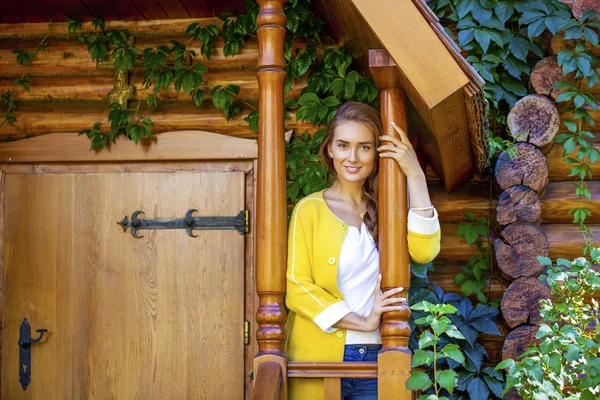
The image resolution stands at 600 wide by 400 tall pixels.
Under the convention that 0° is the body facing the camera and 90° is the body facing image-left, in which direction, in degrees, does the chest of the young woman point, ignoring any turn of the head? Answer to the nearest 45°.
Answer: approximately 315°

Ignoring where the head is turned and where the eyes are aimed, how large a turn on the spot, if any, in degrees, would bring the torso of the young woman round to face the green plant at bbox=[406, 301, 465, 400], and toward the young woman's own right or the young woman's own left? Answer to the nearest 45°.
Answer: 0° — they already face it

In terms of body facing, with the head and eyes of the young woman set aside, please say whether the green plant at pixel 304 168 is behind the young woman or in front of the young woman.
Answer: behind

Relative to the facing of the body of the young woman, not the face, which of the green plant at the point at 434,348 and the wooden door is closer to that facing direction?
the green plant

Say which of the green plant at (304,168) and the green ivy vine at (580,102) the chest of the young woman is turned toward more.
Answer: the green ivy vine

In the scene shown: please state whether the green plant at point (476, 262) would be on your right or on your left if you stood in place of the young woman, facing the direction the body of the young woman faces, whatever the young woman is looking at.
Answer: on your left

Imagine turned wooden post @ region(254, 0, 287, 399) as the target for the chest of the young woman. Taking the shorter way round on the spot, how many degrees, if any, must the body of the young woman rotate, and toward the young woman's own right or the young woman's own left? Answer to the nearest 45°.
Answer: approximately 135° to the young woman's own right

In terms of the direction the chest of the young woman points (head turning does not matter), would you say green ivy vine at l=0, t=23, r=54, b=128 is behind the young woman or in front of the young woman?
behind

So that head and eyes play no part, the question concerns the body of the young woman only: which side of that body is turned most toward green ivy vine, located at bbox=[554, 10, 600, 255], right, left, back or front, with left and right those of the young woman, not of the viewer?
left

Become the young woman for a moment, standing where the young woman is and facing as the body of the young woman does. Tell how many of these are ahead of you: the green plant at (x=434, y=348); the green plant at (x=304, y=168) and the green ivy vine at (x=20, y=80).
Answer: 1

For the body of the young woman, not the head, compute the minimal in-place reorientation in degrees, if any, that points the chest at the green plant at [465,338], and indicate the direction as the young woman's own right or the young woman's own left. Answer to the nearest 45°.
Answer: approximately 90° to the young woman's own left

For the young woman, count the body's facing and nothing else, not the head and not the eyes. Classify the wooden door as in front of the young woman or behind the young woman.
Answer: behind

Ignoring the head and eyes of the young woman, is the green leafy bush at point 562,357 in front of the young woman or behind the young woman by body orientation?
in front

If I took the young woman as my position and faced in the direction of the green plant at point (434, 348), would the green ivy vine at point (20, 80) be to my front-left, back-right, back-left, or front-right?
back-right

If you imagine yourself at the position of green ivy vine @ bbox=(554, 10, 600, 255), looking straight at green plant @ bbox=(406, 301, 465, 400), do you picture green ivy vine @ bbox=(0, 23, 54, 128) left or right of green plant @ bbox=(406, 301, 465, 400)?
right
